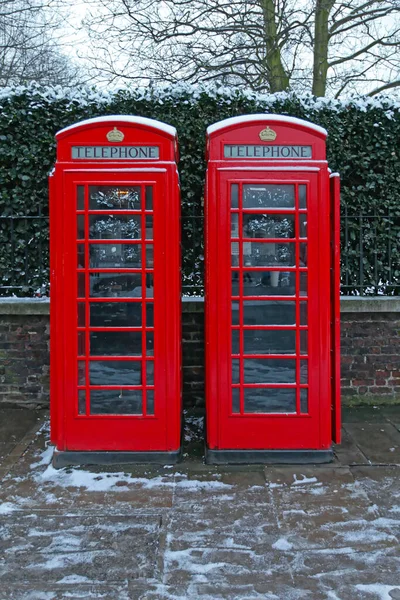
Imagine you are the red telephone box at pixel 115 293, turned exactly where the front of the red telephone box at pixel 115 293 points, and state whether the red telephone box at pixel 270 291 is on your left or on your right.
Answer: on your left

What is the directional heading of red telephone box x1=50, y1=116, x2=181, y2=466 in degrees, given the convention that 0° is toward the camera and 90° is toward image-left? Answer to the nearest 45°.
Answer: approximately 0°

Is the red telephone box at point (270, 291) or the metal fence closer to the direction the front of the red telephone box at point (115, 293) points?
the red telephone box
